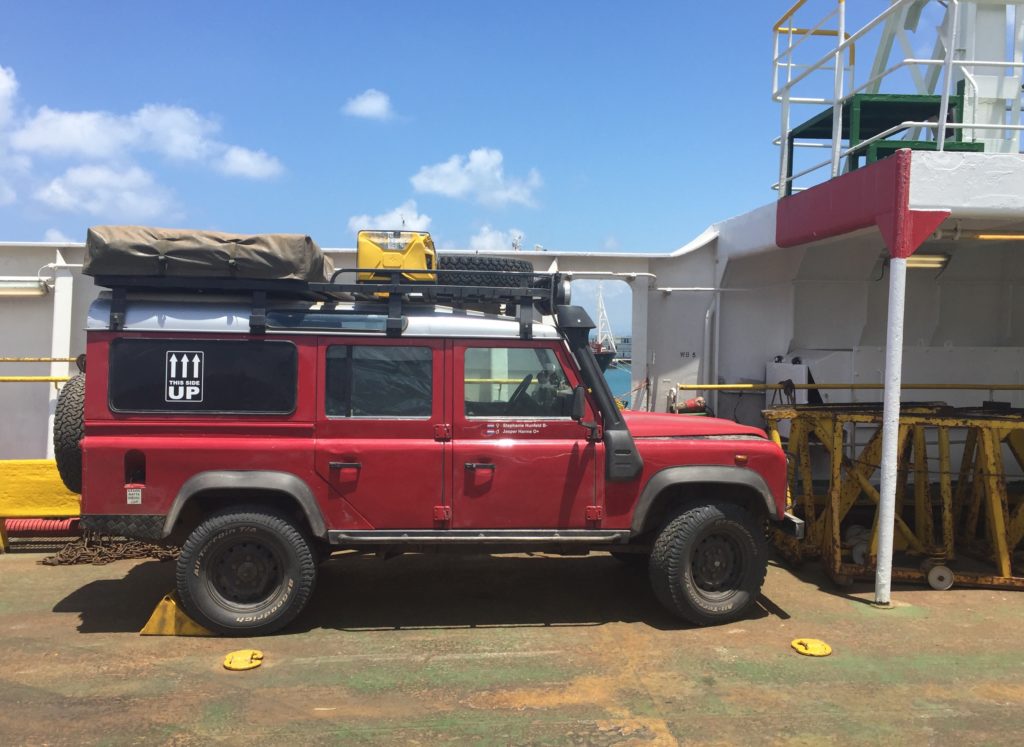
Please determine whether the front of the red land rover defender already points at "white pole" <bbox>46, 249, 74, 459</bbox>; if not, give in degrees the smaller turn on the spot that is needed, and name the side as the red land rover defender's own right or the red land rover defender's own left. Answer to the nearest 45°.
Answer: approximately 135° to the red land rover defender's own left

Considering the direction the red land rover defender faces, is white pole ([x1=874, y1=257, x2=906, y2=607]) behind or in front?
in front

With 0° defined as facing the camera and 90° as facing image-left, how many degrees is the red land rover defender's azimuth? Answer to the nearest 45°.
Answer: approximately 270°

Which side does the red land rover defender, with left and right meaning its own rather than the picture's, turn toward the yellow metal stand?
front

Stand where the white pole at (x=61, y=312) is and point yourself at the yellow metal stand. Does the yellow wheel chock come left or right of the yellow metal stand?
right

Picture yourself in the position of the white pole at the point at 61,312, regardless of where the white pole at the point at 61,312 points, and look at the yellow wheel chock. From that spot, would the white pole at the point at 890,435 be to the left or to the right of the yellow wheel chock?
left
